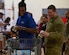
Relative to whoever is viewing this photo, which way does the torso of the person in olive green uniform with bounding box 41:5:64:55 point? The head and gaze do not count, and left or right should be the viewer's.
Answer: facing to the left of the viewer

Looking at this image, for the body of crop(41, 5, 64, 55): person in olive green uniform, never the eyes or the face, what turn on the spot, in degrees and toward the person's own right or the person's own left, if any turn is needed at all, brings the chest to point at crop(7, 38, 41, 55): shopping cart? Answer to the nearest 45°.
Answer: approximately 45° to the person's own left

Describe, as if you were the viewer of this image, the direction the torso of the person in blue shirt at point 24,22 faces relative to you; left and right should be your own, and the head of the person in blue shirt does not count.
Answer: facing the viewer and to the left of the viewer

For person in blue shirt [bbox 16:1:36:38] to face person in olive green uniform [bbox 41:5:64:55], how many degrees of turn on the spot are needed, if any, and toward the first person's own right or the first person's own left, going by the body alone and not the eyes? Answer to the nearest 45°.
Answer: approximately 90° to the first person's own left

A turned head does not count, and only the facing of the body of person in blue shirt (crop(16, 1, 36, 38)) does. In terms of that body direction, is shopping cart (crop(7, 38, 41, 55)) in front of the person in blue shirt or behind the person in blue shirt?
in front

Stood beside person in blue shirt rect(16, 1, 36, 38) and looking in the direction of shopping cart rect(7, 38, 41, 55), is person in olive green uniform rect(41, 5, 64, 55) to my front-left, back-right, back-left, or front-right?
front-left

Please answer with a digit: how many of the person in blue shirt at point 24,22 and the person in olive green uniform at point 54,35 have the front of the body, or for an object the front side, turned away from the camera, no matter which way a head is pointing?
0

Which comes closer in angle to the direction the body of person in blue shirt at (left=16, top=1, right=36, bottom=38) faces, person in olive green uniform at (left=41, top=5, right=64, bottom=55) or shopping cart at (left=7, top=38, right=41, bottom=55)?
the shopping cart

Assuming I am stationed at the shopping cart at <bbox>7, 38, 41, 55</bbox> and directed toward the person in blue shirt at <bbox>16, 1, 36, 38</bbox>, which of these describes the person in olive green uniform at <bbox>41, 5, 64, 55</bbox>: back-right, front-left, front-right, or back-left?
front-right

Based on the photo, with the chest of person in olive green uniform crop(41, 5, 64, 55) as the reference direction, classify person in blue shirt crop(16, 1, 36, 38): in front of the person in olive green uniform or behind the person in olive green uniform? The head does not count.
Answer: in front
